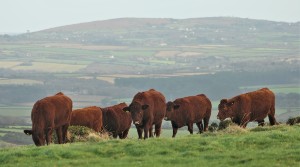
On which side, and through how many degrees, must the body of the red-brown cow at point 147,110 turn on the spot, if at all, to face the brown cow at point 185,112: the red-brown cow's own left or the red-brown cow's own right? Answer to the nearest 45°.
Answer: approximately 180°

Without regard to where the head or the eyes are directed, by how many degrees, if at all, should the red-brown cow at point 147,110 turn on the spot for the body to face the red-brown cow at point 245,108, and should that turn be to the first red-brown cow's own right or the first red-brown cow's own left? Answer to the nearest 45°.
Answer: approximately 135° to the first red-brown cow's own left

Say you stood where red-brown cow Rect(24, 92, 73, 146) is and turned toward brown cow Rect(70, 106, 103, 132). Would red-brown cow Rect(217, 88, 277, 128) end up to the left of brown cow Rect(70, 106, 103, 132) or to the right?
right

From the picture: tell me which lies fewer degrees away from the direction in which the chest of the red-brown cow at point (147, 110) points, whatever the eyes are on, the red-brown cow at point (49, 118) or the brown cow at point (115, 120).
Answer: the red-brown cow

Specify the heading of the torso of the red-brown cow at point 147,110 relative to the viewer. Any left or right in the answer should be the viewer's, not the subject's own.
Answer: facing the viewer and to the left of the viewer
